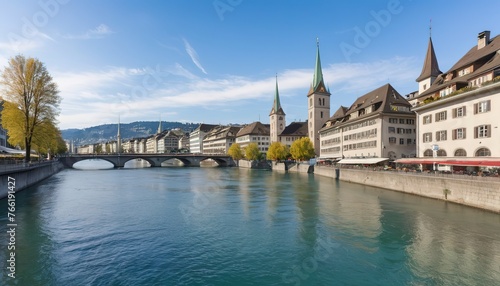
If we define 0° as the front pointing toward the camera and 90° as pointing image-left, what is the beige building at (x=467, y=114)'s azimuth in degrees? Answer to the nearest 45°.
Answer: approximately 45°

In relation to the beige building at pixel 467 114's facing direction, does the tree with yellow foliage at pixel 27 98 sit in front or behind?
in front
